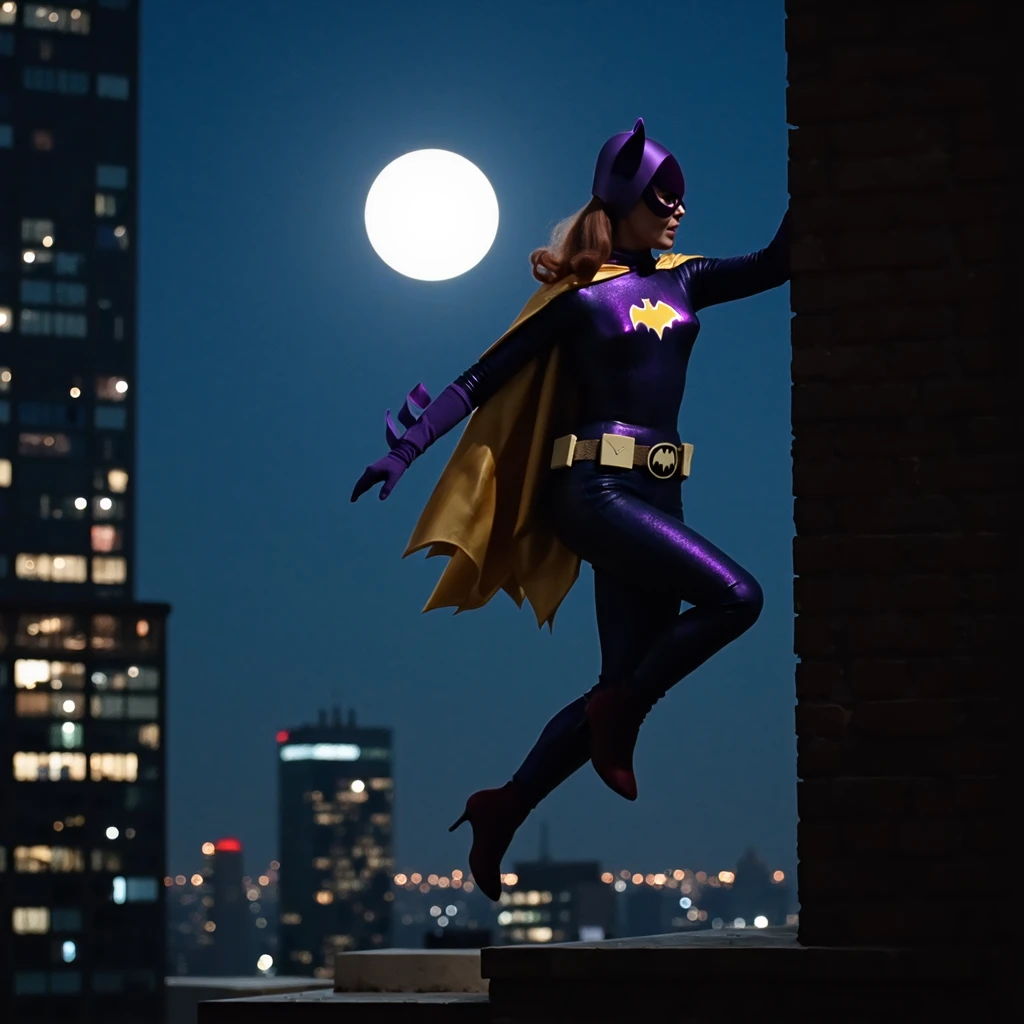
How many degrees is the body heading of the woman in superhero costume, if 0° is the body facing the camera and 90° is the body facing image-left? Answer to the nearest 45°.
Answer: approximately 315°

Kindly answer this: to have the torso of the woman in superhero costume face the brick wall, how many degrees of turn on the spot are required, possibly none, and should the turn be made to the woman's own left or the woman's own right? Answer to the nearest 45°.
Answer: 0° — they already face it

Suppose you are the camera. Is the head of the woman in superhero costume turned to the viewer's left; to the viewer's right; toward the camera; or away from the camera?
to the viewer's right
